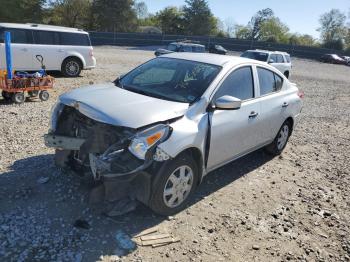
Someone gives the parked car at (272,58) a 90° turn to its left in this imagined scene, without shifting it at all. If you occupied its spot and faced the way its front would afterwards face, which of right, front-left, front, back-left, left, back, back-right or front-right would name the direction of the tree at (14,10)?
back

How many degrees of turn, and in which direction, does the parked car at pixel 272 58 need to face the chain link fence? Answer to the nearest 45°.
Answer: approximately 135° to its right

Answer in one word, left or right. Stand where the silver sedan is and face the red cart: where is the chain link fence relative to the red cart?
right

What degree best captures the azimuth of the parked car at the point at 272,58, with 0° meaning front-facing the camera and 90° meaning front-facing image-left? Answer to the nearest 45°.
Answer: approximately 45°

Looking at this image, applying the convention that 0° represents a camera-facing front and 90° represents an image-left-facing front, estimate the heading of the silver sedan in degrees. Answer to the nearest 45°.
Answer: approximately 45°

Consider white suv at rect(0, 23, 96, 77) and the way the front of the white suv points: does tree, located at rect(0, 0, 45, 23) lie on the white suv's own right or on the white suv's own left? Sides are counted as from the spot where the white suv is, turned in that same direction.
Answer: on the white suv's own right

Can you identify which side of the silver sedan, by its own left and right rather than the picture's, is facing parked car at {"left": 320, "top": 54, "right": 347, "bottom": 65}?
back
